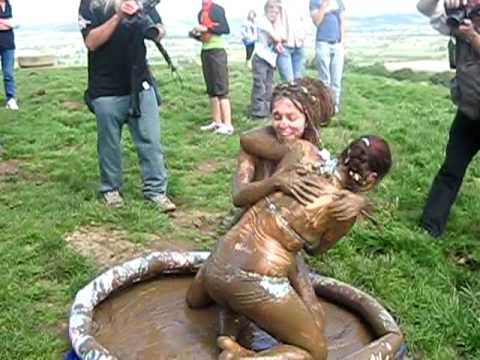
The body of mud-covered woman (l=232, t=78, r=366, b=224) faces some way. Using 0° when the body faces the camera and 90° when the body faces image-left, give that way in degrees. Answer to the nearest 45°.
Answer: approximately 0°

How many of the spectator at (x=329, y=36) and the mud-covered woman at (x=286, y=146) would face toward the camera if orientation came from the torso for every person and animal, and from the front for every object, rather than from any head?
2

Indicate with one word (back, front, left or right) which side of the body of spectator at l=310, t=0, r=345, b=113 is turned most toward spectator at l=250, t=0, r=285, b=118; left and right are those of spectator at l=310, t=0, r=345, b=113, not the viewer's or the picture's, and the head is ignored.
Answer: right

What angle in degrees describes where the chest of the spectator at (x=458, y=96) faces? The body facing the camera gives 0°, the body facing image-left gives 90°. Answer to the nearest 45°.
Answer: approximately 45°

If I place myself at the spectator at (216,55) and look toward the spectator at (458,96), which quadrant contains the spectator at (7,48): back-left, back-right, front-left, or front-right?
back-right

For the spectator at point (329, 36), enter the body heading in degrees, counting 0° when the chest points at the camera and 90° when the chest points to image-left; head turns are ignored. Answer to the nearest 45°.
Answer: approximately 0°
